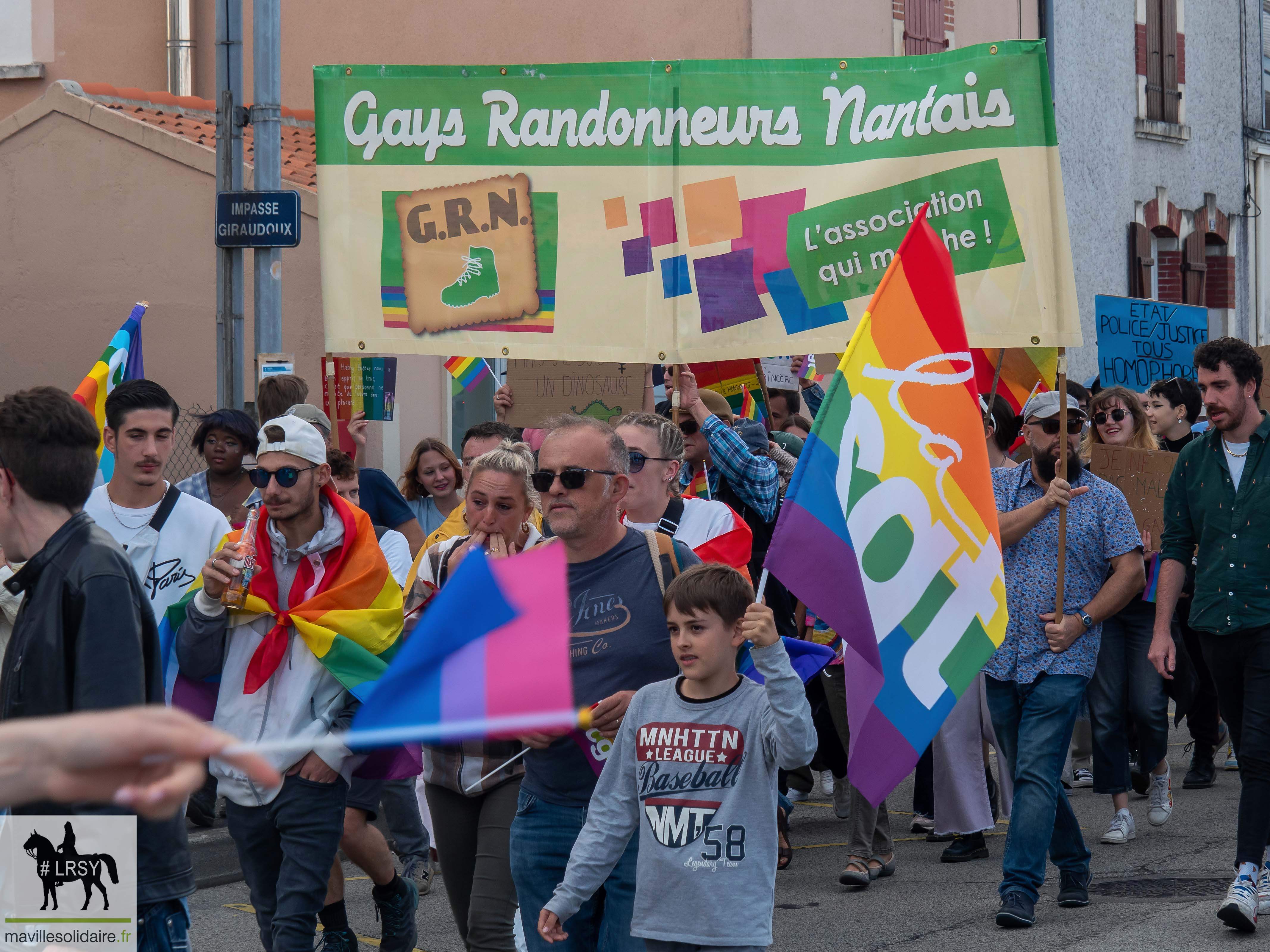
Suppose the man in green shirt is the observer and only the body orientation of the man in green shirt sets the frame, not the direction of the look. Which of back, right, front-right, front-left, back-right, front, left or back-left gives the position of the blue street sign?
back-right

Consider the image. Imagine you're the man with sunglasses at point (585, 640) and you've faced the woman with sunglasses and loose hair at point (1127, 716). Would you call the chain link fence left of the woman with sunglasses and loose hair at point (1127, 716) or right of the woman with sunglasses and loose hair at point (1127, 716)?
left

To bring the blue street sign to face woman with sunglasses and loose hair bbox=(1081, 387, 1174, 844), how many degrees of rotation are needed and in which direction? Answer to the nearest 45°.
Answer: approximately 45° to its left

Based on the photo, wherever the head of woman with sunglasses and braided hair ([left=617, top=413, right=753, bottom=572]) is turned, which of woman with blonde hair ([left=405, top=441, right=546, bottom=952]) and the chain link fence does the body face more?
the woman with blonde hair

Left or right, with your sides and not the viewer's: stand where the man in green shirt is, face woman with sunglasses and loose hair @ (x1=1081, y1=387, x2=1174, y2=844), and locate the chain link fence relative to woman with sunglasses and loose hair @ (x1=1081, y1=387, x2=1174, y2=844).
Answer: left

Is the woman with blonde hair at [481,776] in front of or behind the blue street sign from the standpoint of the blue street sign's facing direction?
in front

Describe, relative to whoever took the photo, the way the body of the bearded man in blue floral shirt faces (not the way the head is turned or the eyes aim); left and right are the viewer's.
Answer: facing the viewer and to the left of the viewer

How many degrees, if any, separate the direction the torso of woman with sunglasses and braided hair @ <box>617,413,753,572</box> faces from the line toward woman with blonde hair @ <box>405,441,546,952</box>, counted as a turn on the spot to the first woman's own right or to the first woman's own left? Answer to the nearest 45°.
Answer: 0° — they already face them

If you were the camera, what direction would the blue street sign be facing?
facing the viewer

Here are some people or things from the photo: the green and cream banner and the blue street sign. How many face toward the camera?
2

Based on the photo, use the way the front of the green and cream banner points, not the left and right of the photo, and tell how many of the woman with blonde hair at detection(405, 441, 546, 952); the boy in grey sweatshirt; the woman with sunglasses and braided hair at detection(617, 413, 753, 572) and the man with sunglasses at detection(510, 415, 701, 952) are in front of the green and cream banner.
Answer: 4

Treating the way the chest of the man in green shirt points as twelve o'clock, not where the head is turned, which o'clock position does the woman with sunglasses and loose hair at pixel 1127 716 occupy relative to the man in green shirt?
The woman with sunglasses and loose hair is roughly at 4 o'clock from the man in green shirt.

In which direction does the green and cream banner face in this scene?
toward the camera

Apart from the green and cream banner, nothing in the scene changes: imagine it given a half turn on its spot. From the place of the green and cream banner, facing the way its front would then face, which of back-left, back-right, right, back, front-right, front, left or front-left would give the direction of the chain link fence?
front-left

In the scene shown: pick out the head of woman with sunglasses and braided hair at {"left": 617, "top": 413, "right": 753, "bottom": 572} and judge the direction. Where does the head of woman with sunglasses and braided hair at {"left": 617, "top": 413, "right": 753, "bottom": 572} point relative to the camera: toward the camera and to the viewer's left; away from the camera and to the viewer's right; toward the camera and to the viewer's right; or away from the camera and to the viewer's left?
toward the camera and to the viewer's left

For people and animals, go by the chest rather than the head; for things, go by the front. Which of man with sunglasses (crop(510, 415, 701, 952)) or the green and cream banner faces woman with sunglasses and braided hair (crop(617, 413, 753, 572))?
the green and cream banner
